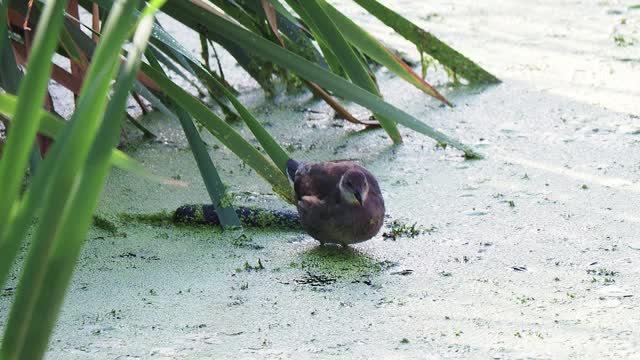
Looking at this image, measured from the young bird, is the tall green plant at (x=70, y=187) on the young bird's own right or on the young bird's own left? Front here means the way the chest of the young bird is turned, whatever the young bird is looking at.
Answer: on the young bird's own right
